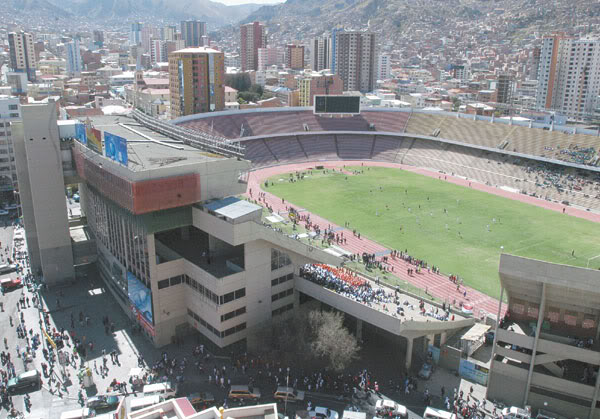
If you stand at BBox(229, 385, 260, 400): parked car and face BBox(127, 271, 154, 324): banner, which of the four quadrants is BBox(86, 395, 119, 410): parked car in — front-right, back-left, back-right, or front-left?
front-left

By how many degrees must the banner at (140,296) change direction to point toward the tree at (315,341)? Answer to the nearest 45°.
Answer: approximately 90° to its left

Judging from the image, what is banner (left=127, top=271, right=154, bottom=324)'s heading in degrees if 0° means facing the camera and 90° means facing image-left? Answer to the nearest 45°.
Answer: approximately 45°

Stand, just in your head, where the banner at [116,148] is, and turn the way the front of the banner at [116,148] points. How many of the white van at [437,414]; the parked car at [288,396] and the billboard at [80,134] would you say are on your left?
2

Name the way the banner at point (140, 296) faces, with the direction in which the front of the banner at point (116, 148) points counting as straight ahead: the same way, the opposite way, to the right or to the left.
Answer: the same way

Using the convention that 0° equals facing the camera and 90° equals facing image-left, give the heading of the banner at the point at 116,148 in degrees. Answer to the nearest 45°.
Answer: approximately 45°

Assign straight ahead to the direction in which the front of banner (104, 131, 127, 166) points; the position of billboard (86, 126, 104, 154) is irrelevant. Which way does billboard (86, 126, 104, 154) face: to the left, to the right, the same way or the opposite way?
the same way

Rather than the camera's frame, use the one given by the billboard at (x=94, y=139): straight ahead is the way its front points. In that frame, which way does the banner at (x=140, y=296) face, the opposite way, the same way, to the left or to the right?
the same way

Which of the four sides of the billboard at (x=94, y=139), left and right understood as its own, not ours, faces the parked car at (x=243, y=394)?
left
